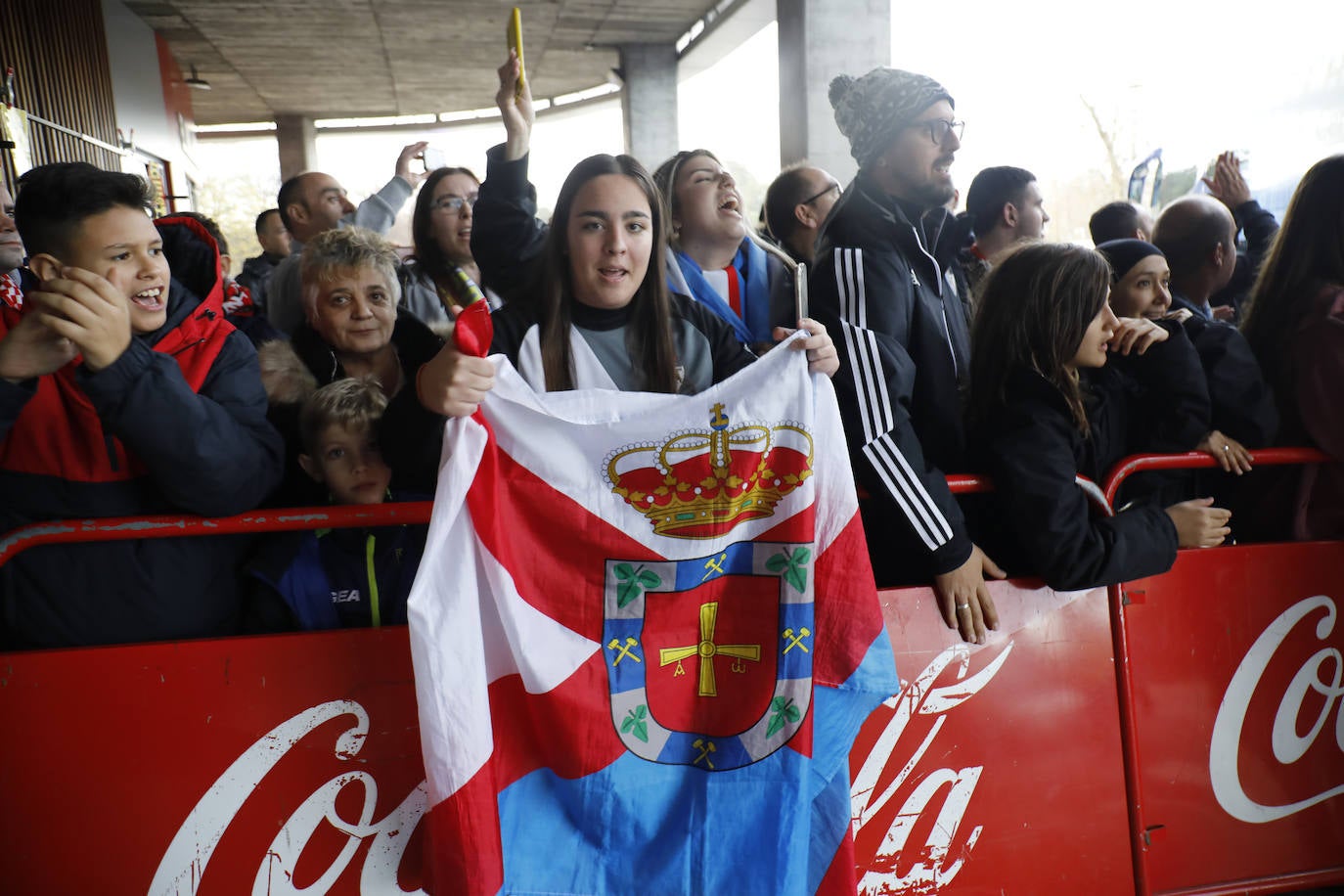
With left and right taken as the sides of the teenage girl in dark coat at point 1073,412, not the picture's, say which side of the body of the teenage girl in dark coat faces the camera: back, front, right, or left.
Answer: right

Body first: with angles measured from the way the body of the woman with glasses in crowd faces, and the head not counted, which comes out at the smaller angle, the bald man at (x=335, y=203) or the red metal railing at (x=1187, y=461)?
the red metal railing

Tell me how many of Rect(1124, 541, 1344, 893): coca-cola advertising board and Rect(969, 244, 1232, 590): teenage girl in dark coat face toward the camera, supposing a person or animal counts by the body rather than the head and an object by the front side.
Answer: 1

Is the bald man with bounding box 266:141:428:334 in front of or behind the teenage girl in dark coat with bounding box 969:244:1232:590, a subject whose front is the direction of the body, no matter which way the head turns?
behind

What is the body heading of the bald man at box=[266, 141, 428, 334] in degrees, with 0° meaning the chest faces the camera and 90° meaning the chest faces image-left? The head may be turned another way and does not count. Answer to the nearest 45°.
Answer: approximately 315°

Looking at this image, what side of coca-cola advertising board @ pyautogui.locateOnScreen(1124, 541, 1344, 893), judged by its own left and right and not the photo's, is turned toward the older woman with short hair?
right

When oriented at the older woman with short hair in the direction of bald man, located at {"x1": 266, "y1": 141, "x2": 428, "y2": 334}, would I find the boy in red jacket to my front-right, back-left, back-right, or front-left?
back-left

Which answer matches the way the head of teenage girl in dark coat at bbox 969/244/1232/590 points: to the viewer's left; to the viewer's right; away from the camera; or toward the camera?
to the viewer's right

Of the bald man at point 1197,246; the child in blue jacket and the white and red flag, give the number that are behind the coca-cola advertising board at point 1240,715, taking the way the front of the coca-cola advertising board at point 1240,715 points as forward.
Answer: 1

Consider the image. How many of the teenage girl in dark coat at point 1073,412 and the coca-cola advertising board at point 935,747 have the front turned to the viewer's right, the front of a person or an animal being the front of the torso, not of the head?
1
